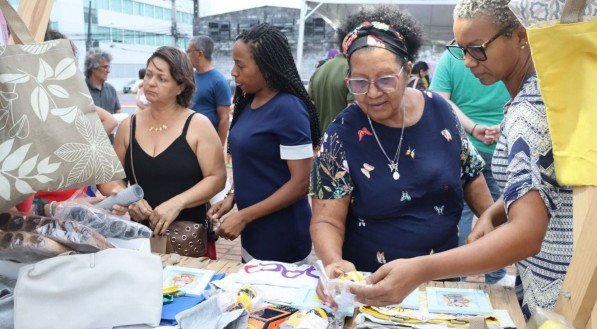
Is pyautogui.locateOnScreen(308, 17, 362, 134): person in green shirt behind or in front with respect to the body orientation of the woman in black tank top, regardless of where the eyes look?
behind

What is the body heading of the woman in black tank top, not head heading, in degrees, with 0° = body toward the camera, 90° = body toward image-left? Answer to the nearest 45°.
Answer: approximately 45°

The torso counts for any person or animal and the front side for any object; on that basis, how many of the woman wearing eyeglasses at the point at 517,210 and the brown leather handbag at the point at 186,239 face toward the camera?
1

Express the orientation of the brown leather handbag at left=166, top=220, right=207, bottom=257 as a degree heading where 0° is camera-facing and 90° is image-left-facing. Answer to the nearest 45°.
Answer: approximately 0°

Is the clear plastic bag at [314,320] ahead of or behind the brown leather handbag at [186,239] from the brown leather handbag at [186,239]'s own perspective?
ahead

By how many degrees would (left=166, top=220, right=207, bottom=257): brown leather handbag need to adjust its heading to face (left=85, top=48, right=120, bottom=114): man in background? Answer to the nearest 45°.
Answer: approximately 180°

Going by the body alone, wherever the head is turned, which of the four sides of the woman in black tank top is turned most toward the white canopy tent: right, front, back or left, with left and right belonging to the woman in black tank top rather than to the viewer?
back

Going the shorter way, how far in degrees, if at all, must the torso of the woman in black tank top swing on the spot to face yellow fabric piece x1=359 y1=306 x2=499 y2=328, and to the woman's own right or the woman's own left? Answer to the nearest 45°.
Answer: approximately 90° to the woman's own left

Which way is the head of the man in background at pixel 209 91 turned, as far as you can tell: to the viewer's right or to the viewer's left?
to the viewer's left

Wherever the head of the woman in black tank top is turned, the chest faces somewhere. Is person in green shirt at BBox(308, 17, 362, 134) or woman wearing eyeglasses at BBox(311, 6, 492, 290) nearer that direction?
the woman wearing eyeglasses

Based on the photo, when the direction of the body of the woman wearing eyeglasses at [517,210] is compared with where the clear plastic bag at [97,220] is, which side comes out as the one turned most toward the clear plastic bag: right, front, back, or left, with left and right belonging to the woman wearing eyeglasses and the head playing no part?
front

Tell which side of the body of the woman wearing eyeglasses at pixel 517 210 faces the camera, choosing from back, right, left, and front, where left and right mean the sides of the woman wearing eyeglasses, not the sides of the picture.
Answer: left

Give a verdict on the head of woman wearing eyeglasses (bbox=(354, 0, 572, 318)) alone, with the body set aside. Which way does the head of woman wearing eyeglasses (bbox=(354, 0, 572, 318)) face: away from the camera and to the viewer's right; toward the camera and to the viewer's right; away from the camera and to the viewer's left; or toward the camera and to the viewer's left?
toward the camera and to the viewer's left
